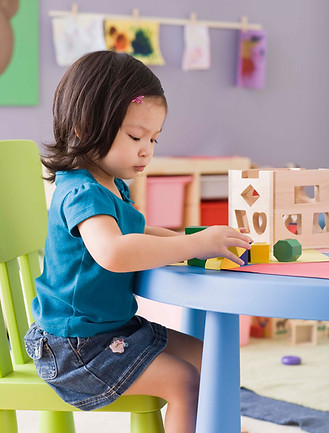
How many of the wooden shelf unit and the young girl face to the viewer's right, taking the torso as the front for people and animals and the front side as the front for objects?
1

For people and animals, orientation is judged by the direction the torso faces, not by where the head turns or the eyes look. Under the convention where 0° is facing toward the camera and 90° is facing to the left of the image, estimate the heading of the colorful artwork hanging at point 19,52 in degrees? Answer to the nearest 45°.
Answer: approximately 0°

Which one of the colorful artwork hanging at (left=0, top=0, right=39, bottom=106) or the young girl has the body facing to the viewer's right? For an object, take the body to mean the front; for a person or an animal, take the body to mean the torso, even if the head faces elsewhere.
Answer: the young girl

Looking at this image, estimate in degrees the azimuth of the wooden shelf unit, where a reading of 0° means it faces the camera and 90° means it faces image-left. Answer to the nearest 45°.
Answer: approximately 0°

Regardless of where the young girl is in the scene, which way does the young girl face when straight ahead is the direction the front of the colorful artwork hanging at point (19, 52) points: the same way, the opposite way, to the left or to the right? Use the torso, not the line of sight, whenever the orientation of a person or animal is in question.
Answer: to the left

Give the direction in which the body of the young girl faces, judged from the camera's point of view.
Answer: to the viewer's right

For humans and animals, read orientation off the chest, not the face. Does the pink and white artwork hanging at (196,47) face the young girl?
yes

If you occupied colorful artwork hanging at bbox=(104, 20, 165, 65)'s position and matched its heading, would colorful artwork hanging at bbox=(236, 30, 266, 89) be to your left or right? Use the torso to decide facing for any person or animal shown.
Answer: on your left
